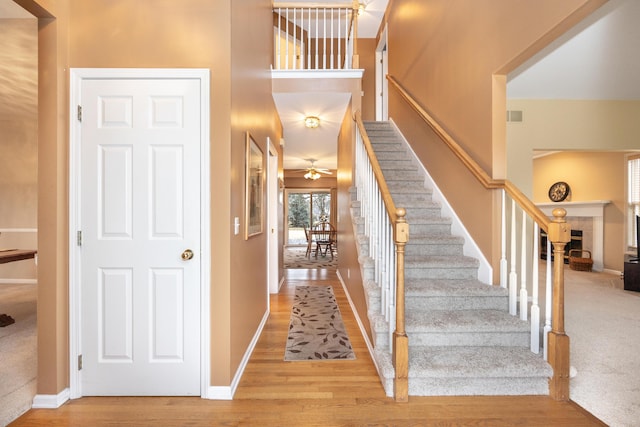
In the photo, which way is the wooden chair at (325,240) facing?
away from the camera

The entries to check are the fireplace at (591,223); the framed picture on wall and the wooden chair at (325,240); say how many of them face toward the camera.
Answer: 1

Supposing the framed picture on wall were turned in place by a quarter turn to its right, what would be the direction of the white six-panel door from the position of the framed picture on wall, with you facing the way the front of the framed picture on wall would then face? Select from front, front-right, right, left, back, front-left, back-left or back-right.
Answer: front-right

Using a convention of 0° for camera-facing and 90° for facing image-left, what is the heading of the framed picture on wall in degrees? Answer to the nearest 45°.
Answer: approximately 270°

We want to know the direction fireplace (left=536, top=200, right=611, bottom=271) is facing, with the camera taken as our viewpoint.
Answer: facing the viewer

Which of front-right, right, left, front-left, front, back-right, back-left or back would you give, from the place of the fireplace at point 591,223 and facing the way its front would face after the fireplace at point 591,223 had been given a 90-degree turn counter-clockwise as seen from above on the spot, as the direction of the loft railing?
back-right

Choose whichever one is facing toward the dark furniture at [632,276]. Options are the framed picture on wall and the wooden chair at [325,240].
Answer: the framed picture on wall

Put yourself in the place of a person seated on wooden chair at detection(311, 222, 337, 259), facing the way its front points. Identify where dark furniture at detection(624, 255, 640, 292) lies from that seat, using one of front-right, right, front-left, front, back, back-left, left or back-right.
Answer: back-right

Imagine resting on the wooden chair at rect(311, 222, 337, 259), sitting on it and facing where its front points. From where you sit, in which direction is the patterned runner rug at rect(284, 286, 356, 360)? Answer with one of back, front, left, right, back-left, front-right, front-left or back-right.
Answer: back

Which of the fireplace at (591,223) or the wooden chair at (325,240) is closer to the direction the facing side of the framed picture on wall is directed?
the fireplace

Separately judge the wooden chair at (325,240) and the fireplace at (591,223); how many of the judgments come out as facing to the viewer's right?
0

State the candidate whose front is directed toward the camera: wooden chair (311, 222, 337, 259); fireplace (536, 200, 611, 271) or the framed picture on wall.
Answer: the fireplace

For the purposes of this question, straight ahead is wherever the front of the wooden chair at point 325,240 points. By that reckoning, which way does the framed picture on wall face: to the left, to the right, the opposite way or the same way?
to the right

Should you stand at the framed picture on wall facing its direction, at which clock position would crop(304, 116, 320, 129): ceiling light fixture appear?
The ceiling light fixture is roughly at 10 o'clock from the framed picture on wall.

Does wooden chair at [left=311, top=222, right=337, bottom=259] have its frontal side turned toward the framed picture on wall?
no

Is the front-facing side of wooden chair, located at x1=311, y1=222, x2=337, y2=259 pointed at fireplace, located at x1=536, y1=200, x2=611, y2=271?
no
